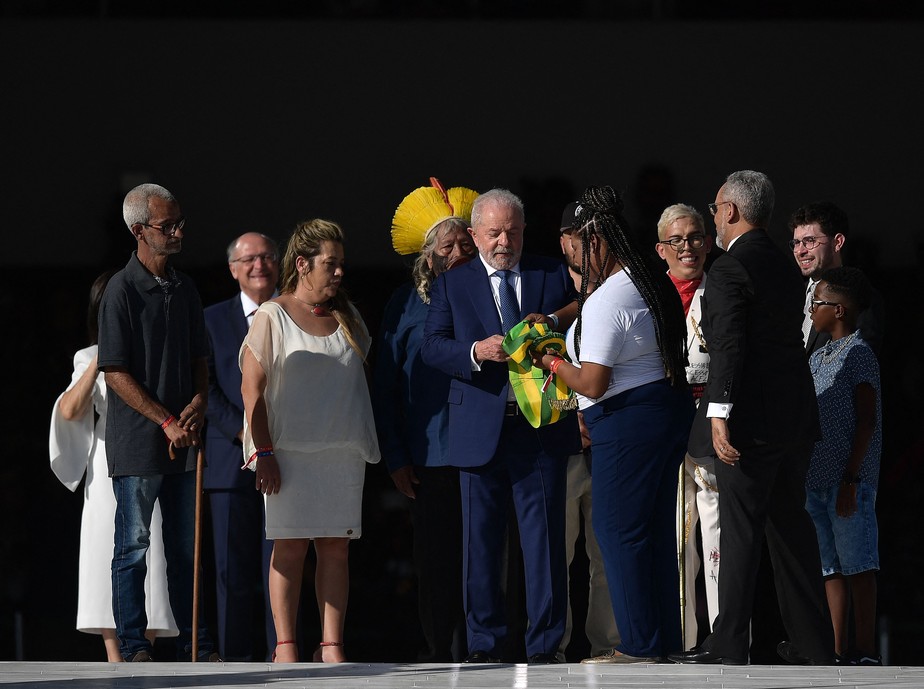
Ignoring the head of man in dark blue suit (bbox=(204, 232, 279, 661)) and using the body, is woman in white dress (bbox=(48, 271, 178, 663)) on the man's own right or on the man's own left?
on the man's own right

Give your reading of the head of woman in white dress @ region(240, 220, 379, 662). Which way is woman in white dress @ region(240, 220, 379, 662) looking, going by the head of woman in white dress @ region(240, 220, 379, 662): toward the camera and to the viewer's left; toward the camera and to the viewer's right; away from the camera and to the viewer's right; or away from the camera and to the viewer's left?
toward the camera and to the viewer's right

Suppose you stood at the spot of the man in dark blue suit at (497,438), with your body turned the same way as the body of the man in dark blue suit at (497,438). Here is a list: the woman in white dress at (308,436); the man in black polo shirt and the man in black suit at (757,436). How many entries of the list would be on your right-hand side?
2

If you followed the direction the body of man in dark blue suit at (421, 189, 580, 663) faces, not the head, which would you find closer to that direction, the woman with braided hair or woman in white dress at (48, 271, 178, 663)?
the woman with braided hair

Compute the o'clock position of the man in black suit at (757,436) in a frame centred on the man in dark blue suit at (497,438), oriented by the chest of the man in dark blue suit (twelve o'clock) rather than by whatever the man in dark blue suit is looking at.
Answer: The man in black suit is roughly at 10 o'clock from the man in dark blue suit.

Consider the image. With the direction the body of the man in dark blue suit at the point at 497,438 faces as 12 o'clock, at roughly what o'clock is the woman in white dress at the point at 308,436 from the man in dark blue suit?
The woman in white dress is roughly at 3 o'clock from the man in dark blue suit.
